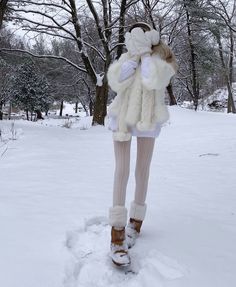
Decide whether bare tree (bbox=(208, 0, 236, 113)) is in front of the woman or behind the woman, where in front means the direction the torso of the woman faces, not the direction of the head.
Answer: behind

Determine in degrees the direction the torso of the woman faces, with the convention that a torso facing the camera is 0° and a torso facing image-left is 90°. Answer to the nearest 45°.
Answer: approximately 0°

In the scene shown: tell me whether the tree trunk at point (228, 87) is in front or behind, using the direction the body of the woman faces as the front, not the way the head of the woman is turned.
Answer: behind

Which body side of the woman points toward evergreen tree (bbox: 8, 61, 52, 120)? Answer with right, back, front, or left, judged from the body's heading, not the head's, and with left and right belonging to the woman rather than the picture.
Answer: back
